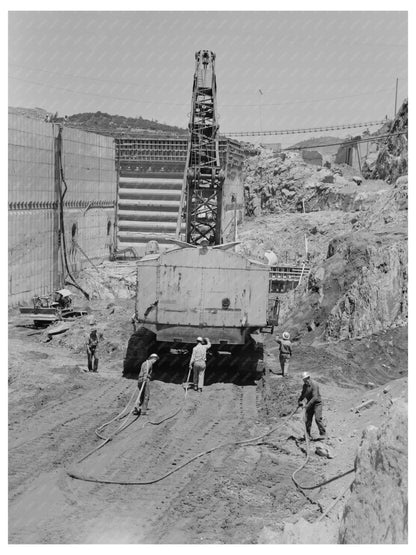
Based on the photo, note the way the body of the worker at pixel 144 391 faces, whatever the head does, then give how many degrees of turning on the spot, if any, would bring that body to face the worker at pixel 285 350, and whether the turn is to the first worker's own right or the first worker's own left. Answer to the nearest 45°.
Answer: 0° — they already face them

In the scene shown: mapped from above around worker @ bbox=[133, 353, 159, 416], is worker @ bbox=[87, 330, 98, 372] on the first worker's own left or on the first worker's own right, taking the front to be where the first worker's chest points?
on the first worker's own left

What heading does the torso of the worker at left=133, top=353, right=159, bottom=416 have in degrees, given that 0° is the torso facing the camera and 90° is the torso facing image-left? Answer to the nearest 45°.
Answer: approximately 225°

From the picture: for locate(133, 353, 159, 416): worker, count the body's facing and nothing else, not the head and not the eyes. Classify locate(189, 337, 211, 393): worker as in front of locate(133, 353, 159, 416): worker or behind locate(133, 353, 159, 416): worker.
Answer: in front

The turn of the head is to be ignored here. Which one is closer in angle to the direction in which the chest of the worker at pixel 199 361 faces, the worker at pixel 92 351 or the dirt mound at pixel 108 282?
the dirt mound

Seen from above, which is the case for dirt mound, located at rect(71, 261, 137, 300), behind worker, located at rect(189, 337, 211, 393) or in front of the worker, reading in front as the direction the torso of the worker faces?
in front

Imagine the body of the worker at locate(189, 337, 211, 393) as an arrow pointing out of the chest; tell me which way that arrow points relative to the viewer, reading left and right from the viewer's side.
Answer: facing away from the viewer

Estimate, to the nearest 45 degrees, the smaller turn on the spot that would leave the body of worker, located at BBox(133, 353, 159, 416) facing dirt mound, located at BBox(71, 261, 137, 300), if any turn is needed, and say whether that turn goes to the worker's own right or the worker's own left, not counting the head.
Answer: approximately 45° to the worker's own left
